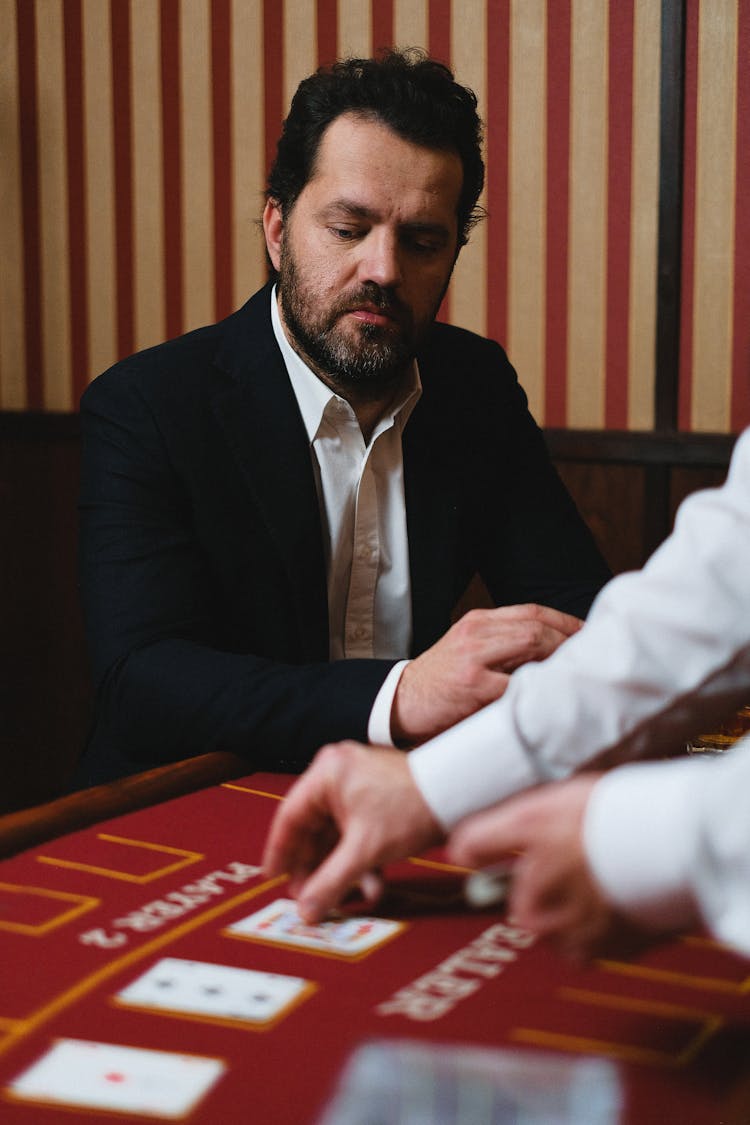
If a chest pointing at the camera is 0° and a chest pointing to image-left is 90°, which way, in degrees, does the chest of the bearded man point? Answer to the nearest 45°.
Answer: approximately 315°

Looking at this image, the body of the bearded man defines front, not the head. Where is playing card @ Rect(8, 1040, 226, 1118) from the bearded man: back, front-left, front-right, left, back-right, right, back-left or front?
front-right

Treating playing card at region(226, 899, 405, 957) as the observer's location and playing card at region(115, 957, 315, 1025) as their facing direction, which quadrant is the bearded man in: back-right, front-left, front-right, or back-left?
back-right

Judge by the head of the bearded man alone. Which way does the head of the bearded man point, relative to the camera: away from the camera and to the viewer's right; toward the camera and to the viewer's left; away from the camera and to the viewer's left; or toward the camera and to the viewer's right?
toward the camera and to the viewer's right

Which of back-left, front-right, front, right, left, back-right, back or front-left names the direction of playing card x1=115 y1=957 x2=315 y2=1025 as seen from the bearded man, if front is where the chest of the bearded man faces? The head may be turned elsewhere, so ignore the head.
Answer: front-right
